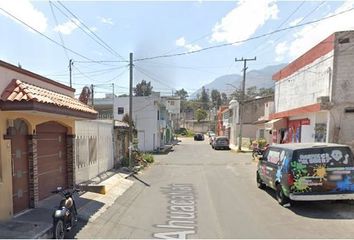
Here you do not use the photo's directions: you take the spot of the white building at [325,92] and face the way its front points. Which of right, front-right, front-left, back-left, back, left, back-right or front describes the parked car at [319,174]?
front-left

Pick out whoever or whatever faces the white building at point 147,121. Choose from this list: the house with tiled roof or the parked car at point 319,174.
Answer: the parked car

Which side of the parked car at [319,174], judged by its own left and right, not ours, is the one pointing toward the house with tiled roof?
left

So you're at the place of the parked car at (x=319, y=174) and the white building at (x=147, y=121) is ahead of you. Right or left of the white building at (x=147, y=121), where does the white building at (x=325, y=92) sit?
right

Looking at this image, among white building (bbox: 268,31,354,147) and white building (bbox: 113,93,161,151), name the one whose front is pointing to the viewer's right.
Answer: white building (bbox: 113,93,161,151)

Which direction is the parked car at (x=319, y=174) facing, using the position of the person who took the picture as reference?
facing away from the viewer and to the left of the viewer

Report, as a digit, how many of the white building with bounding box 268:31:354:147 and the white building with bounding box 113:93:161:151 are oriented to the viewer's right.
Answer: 1

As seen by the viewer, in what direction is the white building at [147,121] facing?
to the viewer's right

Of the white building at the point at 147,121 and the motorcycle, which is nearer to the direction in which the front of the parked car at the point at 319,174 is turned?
the white building

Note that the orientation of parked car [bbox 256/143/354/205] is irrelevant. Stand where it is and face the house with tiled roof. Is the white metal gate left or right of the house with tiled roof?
right

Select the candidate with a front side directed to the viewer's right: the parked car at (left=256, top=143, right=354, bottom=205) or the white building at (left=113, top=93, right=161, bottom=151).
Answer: the white building

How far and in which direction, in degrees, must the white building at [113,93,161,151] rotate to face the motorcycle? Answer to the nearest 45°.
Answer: approximately 90° to its right
